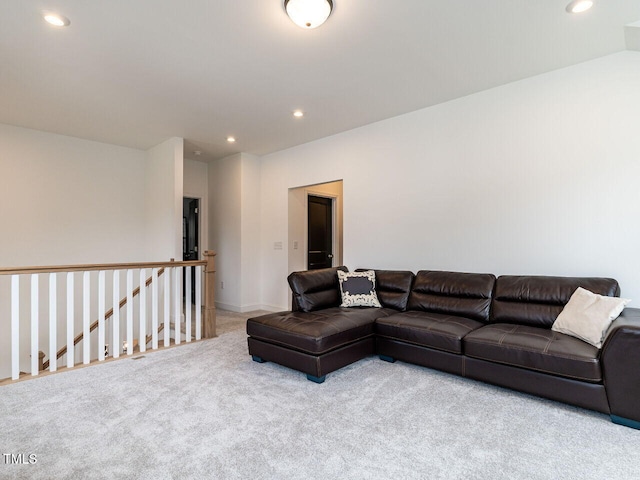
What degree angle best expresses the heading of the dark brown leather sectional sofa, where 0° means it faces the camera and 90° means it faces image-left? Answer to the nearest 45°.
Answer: approximately 45°

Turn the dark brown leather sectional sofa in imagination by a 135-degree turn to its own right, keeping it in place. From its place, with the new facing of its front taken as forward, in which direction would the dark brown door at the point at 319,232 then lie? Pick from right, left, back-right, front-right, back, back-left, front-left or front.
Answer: front-left

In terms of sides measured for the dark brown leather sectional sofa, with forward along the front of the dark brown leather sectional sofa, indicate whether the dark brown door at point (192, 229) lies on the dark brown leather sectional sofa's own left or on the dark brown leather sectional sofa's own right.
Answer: on the dark brown leather sectional sofa's own right

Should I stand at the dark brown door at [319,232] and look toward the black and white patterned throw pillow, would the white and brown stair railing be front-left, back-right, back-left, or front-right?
front-right

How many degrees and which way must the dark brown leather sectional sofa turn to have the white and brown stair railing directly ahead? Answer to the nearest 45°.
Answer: approximately 45° to its right

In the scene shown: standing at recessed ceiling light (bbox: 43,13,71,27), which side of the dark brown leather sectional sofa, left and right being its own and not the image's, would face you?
front
